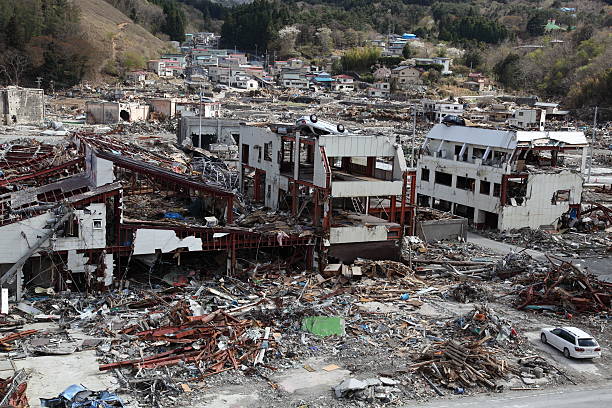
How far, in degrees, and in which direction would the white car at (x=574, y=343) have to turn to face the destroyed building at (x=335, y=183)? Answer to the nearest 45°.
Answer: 0° — it already faces it

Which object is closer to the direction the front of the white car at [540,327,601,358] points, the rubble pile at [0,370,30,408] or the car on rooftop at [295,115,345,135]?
the car on rooftop

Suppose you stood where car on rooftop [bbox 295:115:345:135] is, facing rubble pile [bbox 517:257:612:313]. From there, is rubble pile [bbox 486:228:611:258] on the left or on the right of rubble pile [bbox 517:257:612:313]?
left

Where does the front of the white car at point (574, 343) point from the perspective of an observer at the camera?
facing away from the viewer and to the left of the viewer
